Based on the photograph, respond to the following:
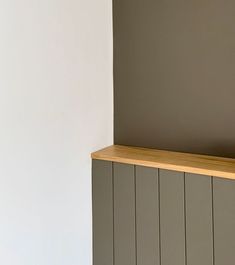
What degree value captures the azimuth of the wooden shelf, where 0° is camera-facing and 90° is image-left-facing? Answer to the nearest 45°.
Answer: approximately 45°
